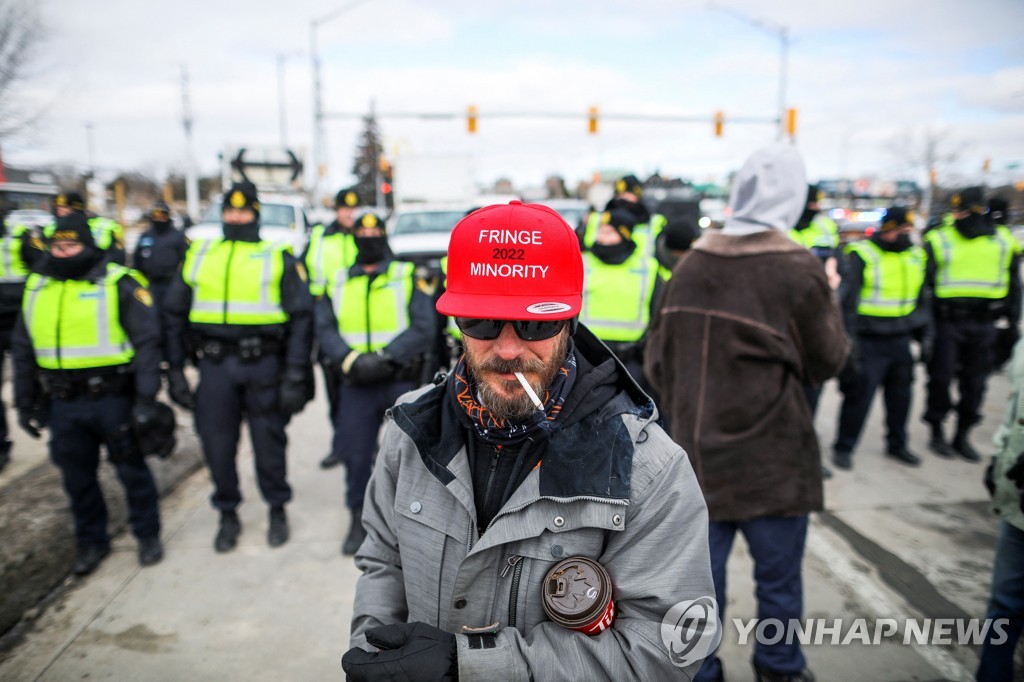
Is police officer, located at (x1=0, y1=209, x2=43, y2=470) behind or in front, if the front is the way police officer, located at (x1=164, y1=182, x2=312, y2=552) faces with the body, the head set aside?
behind

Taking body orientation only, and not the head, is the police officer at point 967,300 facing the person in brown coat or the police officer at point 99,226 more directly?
the person in brown coat

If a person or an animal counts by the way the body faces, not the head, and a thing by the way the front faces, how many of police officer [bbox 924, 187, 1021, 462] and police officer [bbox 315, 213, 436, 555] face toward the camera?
2

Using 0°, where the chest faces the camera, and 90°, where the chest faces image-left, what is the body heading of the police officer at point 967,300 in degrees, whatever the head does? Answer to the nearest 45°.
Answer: approximately 0°

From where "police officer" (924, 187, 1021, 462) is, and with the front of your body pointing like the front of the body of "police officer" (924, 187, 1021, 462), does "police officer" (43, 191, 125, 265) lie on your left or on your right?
on your right

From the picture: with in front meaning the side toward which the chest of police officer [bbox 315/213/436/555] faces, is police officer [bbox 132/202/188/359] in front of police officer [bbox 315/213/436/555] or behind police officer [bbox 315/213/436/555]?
behind

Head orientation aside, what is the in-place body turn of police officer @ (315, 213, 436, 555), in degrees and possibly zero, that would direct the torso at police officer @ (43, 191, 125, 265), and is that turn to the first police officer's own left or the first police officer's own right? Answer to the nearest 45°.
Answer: approximately 135° to the first police officer's own right

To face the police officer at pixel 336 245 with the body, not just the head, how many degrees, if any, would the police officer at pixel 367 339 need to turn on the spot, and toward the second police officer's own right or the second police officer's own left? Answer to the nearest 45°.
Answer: approximately 180°

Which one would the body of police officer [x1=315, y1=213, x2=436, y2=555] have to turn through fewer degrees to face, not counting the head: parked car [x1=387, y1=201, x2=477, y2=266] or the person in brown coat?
the person in brown coat
